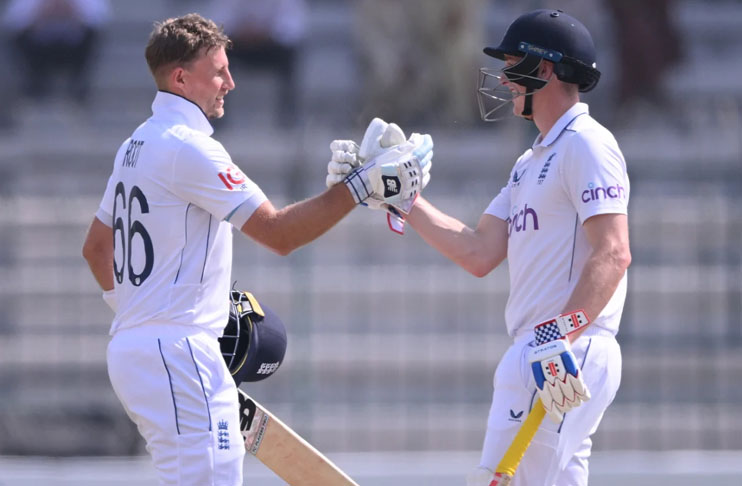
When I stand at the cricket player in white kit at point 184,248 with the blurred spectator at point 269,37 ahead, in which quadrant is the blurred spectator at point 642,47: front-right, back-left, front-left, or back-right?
front-right

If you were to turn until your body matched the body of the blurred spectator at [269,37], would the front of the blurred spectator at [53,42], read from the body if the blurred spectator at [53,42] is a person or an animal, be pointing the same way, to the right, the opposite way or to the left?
the same way

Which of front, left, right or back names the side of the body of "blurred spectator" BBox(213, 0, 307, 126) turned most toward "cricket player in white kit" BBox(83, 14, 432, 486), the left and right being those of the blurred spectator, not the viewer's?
front

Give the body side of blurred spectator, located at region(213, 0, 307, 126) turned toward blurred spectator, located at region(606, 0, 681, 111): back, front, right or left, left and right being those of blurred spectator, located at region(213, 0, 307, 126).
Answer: left

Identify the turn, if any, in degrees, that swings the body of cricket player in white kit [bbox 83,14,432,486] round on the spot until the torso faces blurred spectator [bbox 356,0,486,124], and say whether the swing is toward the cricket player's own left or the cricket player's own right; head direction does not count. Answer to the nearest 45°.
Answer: approximately 45° to the cricket player's own left

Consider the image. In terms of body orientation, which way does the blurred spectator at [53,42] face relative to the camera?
toward the camera

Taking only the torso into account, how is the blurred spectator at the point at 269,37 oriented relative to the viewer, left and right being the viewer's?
facing the viewer

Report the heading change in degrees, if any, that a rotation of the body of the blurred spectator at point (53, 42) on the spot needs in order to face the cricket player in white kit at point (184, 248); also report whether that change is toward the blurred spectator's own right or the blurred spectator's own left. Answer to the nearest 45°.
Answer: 0° — they already face them

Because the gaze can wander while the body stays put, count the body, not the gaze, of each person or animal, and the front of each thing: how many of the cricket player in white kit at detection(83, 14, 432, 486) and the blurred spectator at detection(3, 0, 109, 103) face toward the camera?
1

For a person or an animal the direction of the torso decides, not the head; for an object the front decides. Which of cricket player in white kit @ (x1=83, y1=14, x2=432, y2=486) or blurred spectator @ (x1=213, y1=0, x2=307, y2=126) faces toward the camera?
the blurred spectator

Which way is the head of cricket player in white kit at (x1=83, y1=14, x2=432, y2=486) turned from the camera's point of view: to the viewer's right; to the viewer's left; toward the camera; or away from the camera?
to the viewer's right

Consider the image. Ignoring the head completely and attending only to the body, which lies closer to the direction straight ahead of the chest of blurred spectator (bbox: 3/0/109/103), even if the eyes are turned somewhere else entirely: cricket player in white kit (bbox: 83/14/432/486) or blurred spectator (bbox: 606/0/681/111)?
the cricket player in white kit

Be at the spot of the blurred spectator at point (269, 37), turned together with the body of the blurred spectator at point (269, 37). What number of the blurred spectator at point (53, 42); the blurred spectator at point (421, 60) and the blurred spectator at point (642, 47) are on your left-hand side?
2

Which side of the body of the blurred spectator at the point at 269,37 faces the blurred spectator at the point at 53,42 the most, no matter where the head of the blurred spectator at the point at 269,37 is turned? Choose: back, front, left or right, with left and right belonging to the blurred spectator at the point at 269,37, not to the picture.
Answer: right

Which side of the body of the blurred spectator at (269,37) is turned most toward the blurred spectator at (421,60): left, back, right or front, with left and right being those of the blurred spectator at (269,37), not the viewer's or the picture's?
left

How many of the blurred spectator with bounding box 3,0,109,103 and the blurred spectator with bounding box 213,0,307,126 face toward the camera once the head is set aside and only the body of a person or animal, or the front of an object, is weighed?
2

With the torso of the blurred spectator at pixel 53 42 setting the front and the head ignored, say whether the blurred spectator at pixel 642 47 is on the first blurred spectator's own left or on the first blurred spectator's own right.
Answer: on the first blurred spectator's own left

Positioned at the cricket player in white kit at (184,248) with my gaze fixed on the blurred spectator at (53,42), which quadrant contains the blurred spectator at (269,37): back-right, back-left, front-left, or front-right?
front-right

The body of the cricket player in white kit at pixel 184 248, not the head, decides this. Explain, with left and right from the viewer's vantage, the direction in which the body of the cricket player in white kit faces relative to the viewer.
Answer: facing away from the viewer and to the right of the viewer
